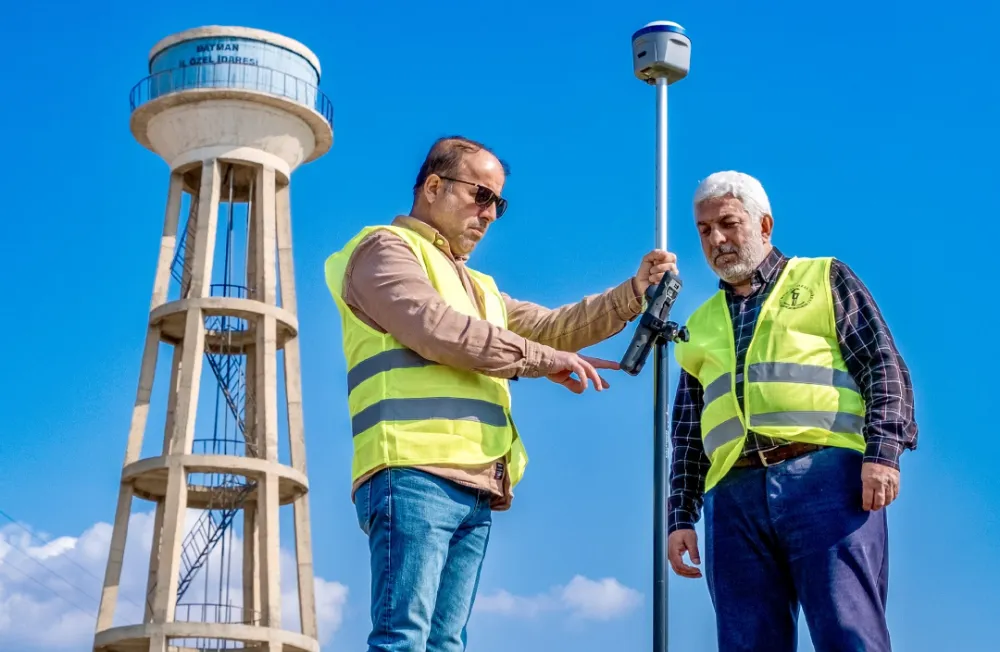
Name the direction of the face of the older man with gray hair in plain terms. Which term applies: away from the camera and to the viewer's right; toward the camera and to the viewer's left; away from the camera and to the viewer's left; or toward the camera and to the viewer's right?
toward the camera and to the viewer's left

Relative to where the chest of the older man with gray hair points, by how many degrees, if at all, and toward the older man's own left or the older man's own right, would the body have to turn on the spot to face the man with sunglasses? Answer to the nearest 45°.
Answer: approximately 45° to the older man's own right

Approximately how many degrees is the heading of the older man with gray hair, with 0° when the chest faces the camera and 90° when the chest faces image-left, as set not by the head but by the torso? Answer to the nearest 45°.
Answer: approximately 45°
